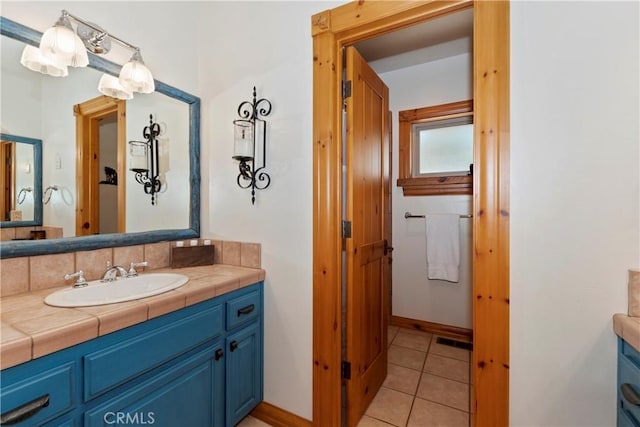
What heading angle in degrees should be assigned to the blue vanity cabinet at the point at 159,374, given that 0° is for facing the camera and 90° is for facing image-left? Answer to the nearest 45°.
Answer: approximately 315°

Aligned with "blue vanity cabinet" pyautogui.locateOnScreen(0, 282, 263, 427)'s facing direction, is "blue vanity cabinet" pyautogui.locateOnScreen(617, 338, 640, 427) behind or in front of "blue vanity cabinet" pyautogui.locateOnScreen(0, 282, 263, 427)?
in front

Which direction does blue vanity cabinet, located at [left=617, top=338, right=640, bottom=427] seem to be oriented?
to the viewer's left

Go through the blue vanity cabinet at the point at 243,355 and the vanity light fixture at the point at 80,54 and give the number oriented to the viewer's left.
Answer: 0

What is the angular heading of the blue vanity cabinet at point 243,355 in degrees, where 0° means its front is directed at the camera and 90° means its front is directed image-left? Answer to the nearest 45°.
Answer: approximately 315°

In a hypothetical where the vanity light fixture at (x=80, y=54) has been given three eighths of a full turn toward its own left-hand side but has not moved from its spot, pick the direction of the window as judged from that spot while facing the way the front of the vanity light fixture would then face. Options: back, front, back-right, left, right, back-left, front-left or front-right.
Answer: right

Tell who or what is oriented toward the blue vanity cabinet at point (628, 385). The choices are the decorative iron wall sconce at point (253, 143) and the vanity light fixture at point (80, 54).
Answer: the vanity light fixture

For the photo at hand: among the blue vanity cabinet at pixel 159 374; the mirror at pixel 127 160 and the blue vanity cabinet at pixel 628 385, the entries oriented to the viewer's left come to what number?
1

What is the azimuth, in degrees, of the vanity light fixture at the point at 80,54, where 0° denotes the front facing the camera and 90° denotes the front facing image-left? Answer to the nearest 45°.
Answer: approximately 315°

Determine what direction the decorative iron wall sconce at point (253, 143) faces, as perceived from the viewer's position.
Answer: facing the viewer and to the left of the viewer

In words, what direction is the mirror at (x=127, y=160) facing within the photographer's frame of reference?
facing the viewer and to the right of the viewer

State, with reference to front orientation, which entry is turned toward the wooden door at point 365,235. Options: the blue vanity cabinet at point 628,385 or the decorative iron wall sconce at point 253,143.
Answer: the blue vanity cabinet

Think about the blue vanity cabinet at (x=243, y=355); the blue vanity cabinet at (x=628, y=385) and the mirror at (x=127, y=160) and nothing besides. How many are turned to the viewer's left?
1
